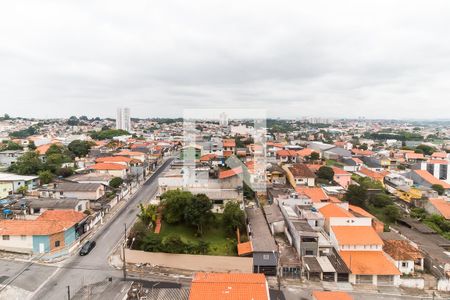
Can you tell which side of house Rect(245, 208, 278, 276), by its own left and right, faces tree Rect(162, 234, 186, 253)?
right

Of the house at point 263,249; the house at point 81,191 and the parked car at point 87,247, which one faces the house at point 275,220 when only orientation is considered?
the house at point 81,191

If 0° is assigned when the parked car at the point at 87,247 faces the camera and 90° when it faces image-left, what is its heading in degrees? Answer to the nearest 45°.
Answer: approximately 45°

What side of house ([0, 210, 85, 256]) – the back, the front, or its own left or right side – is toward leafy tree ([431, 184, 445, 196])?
left

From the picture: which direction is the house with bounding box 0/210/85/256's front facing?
toward the camera

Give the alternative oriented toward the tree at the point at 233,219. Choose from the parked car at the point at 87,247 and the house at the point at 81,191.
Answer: the house

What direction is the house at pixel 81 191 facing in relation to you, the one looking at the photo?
facing the viewer and to the right of the viewer

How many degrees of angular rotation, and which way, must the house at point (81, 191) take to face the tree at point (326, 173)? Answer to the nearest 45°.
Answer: approximately 45° to its left

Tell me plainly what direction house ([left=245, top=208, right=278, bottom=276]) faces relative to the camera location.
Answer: facing the viewer

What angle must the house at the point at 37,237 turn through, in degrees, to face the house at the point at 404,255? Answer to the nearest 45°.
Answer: approximately 45° to its left

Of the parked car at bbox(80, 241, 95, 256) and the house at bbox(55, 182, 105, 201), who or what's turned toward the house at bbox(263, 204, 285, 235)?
the house at bbox(55, 182, 105, 201)
